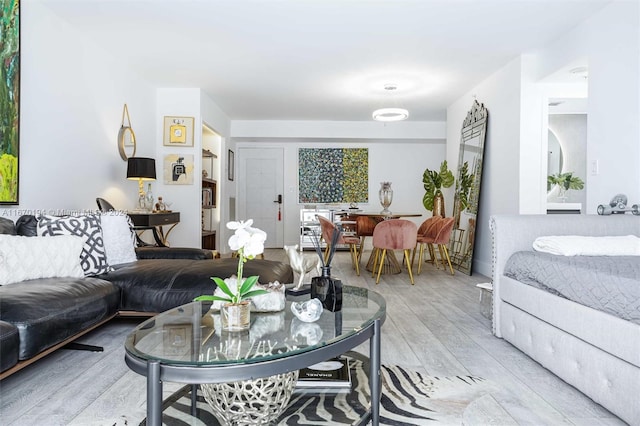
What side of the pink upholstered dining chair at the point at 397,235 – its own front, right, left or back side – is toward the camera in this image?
back

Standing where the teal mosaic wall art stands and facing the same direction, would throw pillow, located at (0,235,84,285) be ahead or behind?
ahead

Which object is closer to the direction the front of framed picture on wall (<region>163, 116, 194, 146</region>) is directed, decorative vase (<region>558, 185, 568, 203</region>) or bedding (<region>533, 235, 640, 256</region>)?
the bedding

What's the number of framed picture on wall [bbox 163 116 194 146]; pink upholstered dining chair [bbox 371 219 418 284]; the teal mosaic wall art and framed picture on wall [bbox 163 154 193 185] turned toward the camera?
3

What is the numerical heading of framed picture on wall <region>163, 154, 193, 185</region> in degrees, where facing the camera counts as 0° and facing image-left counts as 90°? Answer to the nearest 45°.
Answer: approximately 0°

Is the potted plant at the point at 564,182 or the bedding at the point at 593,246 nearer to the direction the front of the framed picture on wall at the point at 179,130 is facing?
the bedding

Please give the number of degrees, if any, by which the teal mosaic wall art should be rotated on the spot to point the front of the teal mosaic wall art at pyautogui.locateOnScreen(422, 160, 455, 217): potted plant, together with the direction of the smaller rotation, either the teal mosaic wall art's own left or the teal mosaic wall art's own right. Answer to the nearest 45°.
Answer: approximately 45° to the teal mosaic wall art's own left

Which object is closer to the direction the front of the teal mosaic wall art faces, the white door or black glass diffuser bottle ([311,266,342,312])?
the black glass diffuser bottle

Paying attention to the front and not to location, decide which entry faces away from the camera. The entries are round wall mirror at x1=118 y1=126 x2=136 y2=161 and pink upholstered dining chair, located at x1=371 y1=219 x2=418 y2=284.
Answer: the pink upholstered dining chair

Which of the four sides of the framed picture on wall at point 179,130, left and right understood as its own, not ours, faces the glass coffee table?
front
